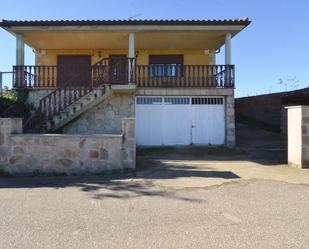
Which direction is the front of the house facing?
toward the camera

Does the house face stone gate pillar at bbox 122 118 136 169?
yes

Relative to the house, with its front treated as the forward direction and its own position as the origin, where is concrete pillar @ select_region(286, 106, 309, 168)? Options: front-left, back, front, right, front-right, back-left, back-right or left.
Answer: front-left

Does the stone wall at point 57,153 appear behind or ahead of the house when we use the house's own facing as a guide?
ahead

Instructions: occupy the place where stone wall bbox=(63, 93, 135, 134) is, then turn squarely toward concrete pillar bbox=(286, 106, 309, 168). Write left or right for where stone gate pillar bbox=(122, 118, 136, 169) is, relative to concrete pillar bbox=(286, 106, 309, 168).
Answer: right
